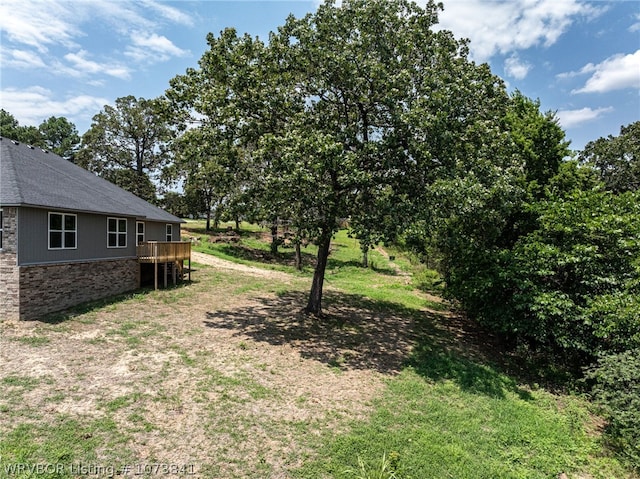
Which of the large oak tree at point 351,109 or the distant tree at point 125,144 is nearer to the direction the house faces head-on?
the distant tree

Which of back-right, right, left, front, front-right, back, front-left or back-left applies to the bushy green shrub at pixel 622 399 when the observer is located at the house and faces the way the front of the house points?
back

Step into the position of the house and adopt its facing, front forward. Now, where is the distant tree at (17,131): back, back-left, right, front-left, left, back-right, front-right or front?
front-right

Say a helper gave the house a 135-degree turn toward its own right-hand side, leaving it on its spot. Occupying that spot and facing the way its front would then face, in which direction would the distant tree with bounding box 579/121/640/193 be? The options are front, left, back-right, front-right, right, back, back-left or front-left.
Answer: front

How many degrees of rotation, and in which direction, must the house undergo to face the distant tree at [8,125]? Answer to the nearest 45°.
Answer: approximately 45° to its right

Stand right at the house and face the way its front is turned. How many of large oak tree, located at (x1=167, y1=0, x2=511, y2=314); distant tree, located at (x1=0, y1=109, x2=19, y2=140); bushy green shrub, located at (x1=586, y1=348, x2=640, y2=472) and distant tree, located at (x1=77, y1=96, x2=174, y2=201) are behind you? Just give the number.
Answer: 2

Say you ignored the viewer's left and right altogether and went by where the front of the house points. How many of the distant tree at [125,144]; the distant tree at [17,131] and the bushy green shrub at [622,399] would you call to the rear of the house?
1

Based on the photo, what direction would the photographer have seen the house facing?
facing away from the viewer and to the left of the viewer

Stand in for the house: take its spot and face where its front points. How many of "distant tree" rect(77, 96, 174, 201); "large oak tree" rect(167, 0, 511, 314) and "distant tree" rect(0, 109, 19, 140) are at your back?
1

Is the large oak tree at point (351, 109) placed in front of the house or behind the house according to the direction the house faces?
behind
